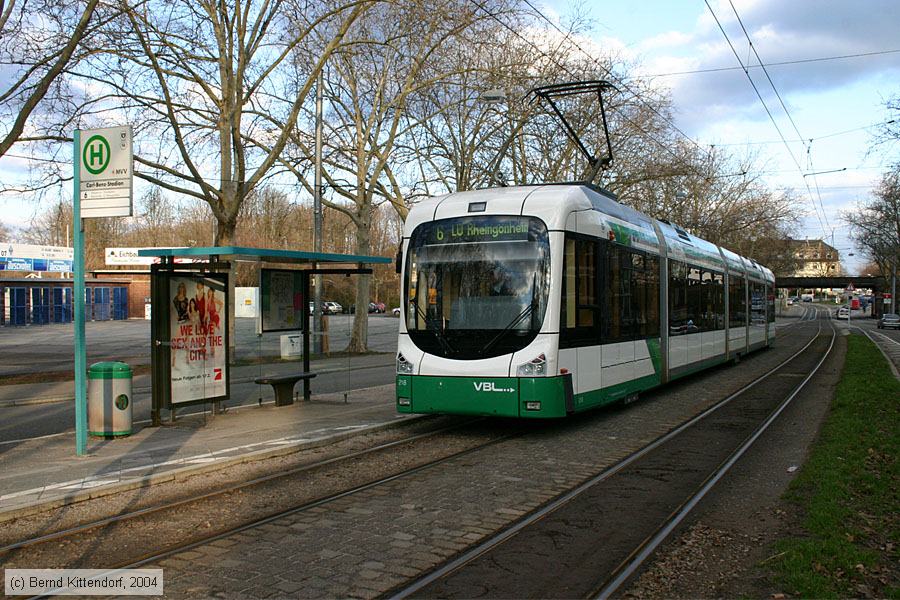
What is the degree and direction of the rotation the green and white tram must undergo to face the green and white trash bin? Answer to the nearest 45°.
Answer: approximately 45° to its right

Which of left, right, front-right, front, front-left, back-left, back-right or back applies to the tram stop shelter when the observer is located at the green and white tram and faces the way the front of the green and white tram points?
front-right

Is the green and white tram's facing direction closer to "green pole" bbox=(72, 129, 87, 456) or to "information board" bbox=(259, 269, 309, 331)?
the green pole

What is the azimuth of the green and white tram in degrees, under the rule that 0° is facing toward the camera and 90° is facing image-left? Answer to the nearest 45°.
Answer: approximately 45°

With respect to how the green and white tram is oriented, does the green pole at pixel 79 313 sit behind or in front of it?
in front

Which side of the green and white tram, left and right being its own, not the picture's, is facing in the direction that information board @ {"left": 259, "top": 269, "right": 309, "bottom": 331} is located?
front

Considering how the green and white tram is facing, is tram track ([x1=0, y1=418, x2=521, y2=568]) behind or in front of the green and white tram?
in front

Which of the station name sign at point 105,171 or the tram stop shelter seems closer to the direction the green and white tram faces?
the station name sign

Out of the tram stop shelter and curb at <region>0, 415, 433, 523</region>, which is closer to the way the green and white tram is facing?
the curb

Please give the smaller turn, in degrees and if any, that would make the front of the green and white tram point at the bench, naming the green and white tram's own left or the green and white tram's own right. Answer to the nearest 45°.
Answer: approximately 90° to the green and white tram's own right

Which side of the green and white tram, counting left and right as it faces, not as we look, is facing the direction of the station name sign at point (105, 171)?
front
